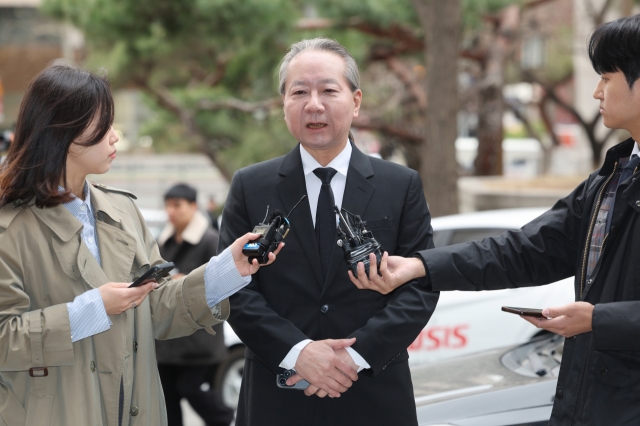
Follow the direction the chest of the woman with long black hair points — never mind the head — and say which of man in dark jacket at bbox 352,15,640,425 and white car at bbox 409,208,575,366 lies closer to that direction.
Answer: the man in dark jacket

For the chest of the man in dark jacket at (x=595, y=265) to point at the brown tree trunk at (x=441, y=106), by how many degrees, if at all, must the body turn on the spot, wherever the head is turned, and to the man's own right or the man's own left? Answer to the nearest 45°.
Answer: approximately 135° to the man's own right

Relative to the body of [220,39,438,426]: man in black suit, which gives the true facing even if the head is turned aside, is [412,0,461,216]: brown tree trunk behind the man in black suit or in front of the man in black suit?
behind

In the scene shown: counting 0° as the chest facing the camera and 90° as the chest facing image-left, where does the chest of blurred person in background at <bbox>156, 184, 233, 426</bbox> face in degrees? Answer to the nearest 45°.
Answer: approximately 45°

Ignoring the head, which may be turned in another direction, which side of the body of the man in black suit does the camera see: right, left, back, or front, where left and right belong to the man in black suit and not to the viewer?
front

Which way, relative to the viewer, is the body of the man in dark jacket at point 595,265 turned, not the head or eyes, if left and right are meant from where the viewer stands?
facing the viewer and to the left of the viewer

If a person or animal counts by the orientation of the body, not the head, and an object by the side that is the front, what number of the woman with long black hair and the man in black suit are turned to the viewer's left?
0

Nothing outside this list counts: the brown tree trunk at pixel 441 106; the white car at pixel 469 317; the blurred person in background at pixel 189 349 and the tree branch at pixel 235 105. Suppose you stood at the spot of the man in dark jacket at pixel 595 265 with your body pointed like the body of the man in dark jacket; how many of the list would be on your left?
0

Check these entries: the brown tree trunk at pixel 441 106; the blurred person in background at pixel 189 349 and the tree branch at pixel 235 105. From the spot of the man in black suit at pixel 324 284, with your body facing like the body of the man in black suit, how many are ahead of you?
0

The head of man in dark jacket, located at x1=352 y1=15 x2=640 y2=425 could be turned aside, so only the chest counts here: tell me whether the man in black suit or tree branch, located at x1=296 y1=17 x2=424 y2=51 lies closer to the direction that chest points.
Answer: the man in black suit

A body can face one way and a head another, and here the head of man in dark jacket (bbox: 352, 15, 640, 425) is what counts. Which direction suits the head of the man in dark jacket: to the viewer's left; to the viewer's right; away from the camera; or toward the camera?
to the viewer's left

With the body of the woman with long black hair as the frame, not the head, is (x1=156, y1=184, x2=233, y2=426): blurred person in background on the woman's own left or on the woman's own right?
on the woman's own left

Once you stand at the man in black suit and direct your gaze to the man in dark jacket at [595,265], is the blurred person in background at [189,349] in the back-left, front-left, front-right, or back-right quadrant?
back-left

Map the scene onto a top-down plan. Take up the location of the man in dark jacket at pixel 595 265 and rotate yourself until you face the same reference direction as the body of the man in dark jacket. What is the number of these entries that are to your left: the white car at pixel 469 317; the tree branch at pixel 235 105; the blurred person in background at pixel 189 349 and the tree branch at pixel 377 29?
0

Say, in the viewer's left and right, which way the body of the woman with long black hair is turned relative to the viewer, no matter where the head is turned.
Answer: facing the viewer and to the right of the viewer

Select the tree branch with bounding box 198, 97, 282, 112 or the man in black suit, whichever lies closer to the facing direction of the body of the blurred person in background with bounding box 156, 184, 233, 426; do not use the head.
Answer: the man in black suit

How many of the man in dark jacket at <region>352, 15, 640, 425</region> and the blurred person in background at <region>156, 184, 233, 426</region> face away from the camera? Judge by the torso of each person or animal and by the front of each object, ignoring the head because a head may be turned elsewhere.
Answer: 0

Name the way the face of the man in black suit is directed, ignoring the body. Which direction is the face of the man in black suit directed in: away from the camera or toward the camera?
toward the camera

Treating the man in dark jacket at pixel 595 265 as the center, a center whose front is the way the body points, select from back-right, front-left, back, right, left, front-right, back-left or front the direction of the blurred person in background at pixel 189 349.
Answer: right
